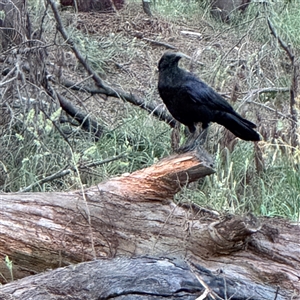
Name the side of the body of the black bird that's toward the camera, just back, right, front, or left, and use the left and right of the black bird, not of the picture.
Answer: left

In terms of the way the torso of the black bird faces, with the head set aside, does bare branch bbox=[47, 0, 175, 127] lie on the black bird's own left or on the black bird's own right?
on the black bird's own right
